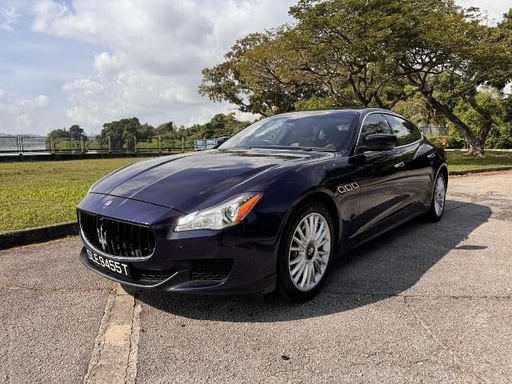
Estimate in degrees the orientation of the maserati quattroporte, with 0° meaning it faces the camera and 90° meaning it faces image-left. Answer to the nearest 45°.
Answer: approximately 45°

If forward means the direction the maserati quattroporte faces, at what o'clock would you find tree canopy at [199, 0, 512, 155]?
The tree canopy is roughly at 5 o'clock from the maserati quattroporte.

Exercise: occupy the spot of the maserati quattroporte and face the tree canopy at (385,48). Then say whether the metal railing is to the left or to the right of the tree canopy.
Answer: left

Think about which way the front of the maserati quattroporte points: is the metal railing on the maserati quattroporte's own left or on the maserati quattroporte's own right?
on the maserati quattroporte's own right

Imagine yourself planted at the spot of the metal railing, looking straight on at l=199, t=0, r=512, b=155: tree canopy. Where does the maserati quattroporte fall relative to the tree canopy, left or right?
right
